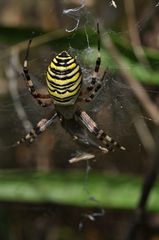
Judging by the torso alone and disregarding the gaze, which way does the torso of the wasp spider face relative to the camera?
toward the camera

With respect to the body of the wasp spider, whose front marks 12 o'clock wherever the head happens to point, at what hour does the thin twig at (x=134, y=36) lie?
The thin twig is roughly at 7 o'clock from the wasp spider.
